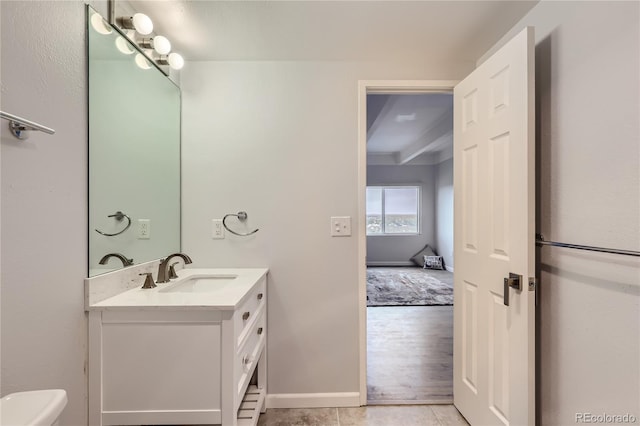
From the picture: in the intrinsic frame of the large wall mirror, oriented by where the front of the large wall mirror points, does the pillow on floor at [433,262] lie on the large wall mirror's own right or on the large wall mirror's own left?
on the large wall mirror's own left

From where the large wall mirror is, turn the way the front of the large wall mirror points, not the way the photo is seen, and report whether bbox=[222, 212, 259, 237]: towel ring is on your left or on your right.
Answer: on your left

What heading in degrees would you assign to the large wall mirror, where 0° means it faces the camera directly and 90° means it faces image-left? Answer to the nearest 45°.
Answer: approximately 315°

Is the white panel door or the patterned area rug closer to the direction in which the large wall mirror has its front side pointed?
the white panel door

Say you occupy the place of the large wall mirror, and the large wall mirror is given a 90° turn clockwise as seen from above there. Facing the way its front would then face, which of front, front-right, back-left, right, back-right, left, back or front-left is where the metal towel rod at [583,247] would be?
left

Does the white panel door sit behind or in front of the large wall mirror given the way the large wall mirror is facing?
in front
